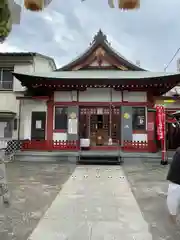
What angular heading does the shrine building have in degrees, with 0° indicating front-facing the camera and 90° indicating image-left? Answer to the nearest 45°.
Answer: approximately 0°

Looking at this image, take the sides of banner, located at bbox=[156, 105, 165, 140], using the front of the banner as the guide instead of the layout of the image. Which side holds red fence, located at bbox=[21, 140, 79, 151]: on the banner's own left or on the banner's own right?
on the banner's own right

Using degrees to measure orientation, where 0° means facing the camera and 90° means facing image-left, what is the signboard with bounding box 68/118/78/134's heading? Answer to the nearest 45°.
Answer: approximately 0°

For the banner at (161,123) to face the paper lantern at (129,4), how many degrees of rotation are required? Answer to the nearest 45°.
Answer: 0° — it already faces it

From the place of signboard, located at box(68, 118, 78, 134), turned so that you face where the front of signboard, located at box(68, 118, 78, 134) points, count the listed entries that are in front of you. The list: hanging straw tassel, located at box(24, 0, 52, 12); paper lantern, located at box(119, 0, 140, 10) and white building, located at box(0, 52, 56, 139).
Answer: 2

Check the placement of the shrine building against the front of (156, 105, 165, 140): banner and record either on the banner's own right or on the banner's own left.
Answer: on the banner's own right

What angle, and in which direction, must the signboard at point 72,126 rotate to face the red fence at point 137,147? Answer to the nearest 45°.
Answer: approximately 90° to its left

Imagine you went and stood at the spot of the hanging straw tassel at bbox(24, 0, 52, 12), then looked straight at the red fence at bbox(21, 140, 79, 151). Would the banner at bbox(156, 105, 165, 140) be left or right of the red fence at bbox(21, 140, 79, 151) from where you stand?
right

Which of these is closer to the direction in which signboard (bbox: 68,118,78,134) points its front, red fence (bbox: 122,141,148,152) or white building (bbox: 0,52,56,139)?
the red fence

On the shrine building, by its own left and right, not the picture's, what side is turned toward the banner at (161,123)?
left
